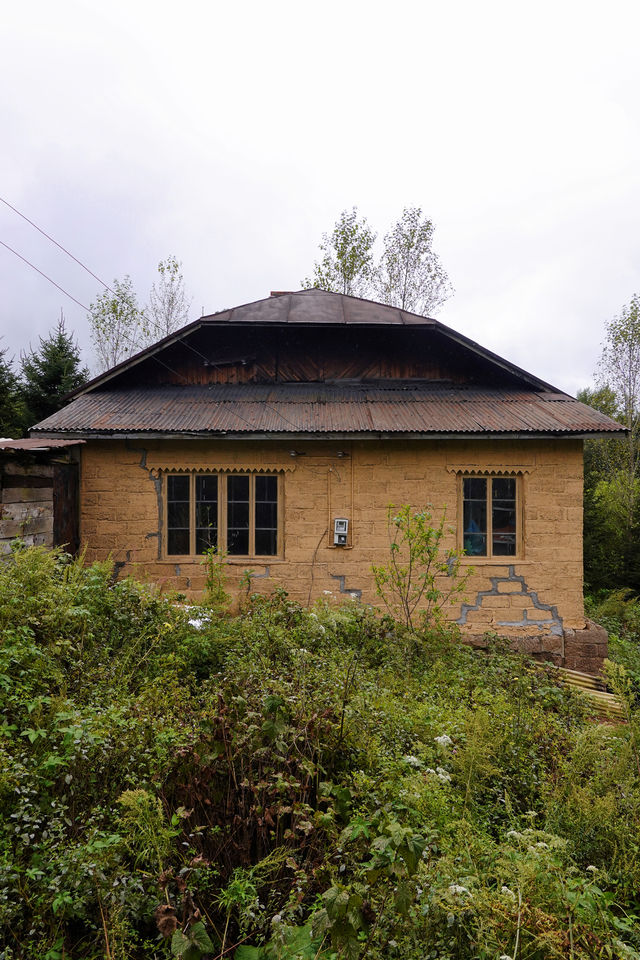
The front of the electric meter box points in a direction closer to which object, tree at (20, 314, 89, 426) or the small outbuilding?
the small outbuilding

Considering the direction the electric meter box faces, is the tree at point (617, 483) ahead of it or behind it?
behind

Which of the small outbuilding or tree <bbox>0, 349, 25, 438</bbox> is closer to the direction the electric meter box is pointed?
the small outbuilding

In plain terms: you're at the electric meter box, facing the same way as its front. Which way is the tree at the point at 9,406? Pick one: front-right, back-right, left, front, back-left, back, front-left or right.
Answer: back-right

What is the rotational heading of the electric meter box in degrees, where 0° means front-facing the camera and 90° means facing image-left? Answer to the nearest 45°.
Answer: approximately 0°

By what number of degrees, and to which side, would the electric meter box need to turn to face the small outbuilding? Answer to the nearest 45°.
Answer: approximately 90° to its right
